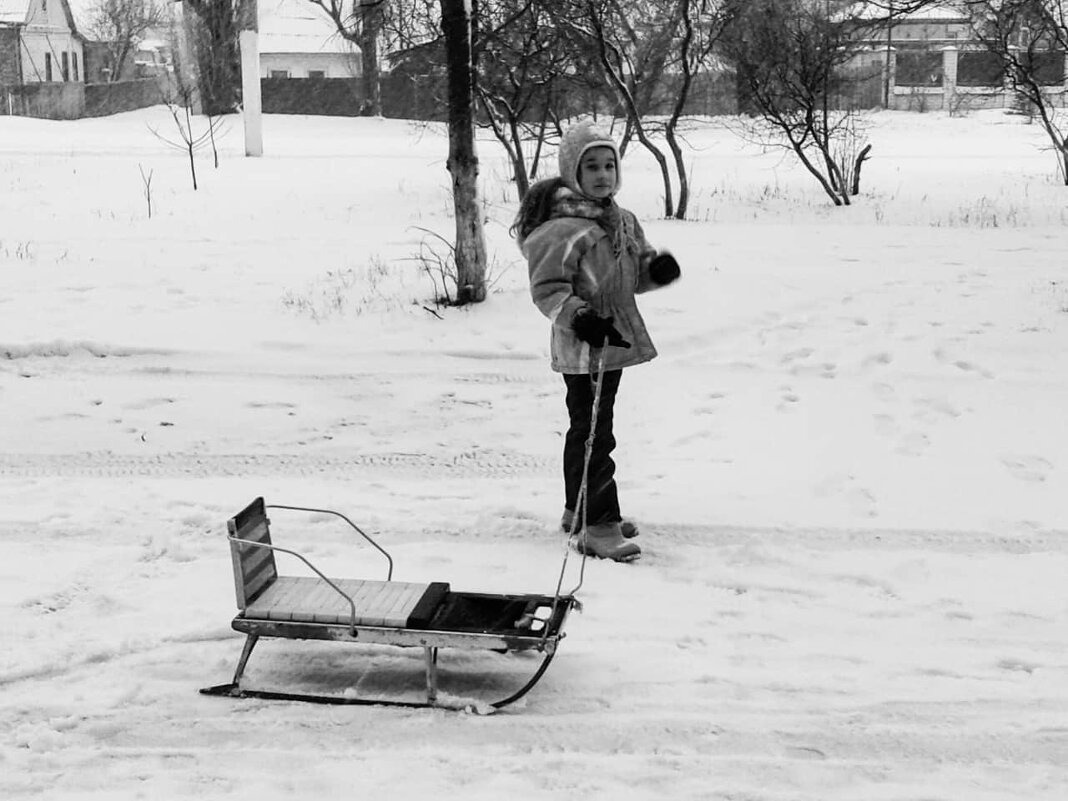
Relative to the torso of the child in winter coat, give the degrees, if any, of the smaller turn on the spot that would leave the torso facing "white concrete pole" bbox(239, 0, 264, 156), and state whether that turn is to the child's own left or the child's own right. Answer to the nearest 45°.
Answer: approximately 135° to the child's own left

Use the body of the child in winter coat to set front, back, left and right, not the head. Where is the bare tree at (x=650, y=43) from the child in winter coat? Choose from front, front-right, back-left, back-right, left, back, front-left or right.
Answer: back-left

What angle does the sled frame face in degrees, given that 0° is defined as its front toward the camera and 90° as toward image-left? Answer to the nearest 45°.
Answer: approximately 270°

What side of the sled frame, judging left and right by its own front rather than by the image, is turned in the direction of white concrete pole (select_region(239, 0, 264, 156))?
left
